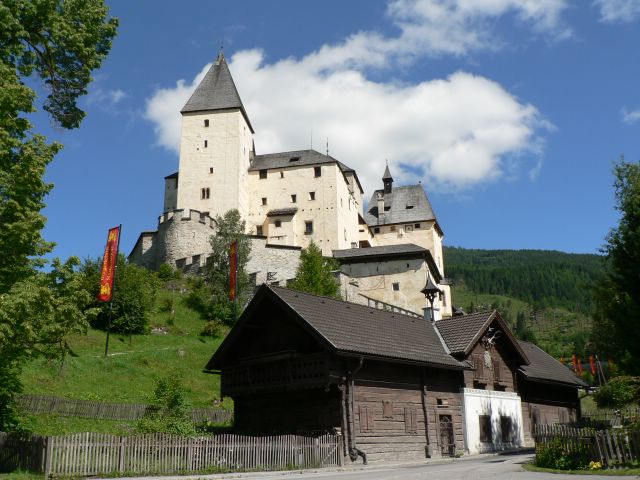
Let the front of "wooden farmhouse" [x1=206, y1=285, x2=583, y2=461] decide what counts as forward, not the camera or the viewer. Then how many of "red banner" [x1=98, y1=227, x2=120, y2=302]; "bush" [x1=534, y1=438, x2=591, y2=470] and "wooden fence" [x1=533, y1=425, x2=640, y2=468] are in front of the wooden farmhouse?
2

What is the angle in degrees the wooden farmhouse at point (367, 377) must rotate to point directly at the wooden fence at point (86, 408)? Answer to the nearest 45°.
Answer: approximately 135° to its right

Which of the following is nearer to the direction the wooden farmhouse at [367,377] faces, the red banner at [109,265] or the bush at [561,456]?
the bush

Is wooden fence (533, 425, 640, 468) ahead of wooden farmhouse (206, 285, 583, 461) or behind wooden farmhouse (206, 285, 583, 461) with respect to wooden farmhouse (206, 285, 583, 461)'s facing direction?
ahead

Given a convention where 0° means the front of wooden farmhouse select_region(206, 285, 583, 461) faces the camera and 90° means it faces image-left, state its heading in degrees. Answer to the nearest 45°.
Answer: approximately 315°

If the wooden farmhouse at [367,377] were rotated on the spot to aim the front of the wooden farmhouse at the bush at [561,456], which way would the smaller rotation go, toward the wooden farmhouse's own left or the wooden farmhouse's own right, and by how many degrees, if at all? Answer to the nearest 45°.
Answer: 0° — it already faces it

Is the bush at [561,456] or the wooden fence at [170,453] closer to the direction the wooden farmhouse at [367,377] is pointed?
the bush

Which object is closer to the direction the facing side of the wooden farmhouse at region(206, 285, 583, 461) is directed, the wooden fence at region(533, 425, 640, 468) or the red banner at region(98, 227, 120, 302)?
the wooden fence

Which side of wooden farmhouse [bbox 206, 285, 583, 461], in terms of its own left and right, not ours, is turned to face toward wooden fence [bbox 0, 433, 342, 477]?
right
